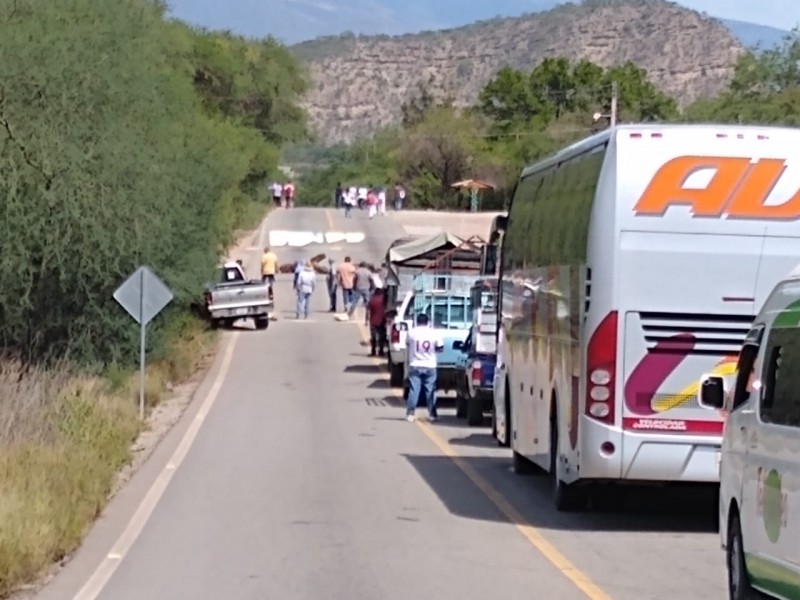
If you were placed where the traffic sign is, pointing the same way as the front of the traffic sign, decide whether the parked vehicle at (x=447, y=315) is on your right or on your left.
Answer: on your right

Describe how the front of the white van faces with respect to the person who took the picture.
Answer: facing away from the viewer and to the left of the viewer

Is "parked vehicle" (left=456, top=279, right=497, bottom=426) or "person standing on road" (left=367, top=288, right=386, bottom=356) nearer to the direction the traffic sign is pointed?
the person standing on road

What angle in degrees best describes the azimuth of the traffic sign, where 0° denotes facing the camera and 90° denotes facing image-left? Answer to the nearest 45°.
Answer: approximately 180°

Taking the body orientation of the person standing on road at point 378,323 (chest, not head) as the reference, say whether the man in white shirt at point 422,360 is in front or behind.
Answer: behind

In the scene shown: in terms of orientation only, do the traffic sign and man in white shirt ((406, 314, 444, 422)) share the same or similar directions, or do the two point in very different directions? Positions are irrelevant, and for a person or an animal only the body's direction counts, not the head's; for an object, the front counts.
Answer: same or similar directions

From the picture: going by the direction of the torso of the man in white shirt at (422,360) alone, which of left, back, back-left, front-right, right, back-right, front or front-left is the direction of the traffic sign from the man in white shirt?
left

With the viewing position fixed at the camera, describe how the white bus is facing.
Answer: facing away from the viewer

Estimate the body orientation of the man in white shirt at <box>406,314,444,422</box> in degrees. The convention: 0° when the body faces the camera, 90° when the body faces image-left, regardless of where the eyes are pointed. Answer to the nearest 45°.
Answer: approximately 180°

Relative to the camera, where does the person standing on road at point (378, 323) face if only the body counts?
away from the camera

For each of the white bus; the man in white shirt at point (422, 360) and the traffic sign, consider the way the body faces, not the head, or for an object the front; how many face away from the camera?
3

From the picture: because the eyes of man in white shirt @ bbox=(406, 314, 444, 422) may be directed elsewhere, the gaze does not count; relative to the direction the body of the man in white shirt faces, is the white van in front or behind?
behind

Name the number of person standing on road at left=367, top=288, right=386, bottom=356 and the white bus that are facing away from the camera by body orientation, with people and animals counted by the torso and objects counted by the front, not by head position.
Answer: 2
